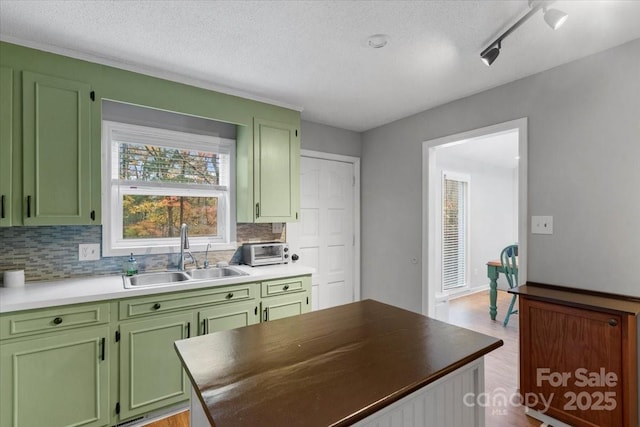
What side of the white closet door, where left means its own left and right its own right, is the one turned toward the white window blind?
left

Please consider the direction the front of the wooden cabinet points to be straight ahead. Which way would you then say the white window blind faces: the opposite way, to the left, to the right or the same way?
to the left

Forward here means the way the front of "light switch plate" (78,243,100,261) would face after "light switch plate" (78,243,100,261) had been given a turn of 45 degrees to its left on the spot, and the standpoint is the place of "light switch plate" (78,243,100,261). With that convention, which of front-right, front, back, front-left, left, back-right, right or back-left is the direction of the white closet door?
front-left

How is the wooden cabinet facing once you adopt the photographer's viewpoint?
facing the viewer and to the left of the viewer

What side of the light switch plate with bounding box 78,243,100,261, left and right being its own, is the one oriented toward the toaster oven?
left

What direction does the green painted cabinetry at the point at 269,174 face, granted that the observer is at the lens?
facing the viewer and to the right of the viewer

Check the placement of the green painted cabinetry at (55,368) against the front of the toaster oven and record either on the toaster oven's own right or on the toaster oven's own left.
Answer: on the toaster oven's own right

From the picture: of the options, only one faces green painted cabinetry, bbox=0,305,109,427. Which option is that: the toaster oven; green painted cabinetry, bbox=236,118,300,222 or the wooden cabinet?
the wooden cabinet

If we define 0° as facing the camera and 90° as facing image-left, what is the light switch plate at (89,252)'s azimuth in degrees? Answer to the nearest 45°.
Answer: approximately 0°
